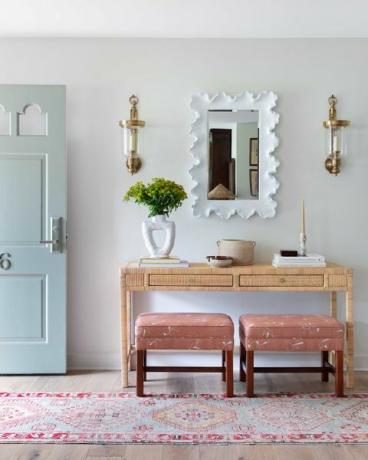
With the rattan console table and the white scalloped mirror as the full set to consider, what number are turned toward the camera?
2

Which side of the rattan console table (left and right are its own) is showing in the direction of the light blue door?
right

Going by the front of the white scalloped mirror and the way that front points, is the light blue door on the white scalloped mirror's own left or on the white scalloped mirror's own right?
on the white scalloped mirror's own right

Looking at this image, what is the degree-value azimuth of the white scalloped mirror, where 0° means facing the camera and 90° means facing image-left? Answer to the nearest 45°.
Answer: approximately 0°

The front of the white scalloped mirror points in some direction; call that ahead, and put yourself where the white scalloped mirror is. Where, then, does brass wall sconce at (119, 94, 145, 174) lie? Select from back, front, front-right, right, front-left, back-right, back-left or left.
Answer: right

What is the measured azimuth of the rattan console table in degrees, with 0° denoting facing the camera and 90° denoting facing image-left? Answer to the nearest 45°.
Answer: approximately 0°
